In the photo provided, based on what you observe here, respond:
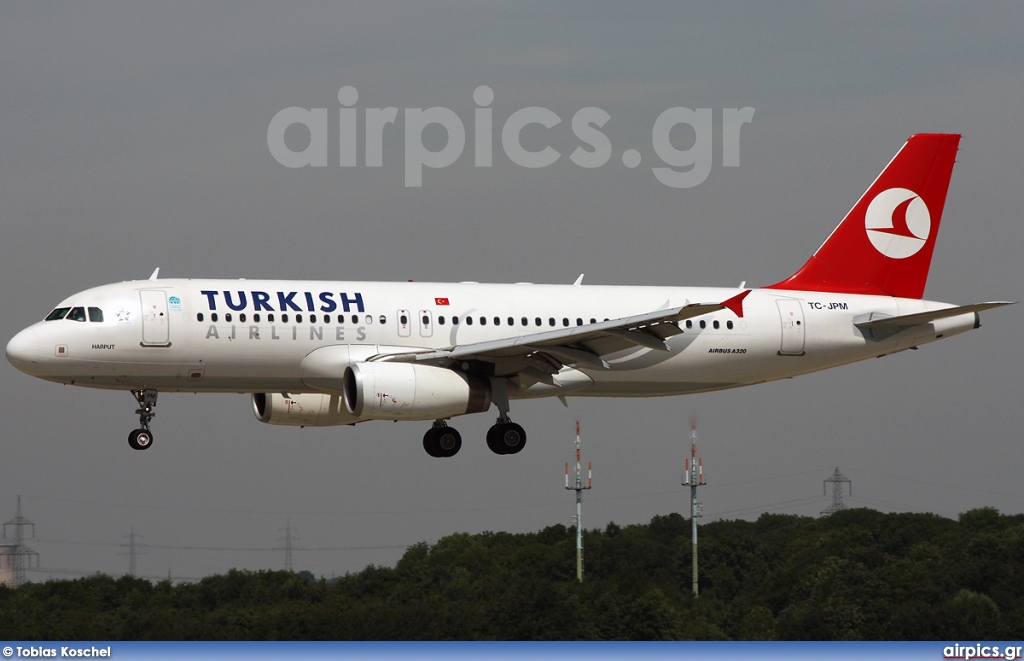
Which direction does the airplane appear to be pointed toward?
to the viewer's left
